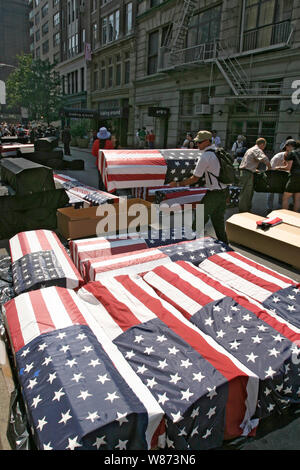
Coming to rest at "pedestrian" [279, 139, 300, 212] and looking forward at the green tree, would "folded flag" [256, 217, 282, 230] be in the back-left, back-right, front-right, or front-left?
back-left

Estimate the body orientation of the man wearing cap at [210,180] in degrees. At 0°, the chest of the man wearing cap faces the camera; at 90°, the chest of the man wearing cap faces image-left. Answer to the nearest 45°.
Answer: approximately 90°

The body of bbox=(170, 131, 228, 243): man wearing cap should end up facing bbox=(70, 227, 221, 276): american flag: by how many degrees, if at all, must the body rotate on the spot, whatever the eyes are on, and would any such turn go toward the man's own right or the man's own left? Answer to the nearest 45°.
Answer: approximately 45° to the man's own left

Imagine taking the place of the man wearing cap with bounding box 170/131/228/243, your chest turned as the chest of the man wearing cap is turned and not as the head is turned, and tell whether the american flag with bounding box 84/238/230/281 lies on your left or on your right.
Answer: on your left

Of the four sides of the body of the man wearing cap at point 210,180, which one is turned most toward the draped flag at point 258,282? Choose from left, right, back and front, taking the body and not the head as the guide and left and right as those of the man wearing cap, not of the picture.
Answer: left

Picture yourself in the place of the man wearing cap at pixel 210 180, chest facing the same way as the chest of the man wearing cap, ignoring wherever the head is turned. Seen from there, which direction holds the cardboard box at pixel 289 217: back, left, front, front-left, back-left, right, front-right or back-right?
back-right

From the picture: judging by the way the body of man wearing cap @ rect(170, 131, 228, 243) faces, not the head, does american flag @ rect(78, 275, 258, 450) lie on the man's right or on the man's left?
on the man's left

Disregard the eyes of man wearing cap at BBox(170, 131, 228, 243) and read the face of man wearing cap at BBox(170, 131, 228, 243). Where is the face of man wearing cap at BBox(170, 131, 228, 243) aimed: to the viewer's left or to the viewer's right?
to the viewer's left

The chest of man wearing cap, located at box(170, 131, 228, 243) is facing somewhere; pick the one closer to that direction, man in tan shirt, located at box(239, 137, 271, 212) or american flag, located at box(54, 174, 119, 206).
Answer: the american flag
